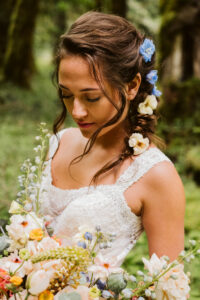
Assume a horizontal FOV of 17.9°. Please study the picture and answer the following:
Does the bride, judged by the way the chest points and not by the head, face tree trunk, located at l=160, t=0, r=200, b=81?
no

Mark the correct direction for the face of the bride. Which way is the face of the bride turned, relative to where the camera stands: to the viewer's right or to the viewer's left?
to the viewer's left

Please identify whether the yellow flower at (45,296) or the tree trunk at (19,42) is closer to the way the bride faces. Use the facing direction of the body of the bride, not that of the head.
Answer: the yellow flower

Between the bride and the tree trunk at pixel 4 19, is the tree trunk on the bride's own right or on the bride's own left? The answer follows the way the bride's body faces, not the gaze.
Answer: on the bride's own right

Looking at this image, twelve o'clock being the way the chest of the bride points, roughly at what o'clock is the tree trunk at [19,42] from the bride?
The tree trunk is roughly at 4 o'clock from the bride.

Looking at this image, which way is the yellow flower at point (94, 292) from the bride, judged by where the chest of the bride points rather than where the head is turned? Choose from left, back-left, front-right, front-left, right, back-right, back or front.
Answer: front-left

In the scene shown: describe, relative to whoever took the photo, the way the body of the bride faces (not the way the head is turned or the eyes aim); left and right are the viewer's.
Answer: facing the viewer and to the left of the viewer
